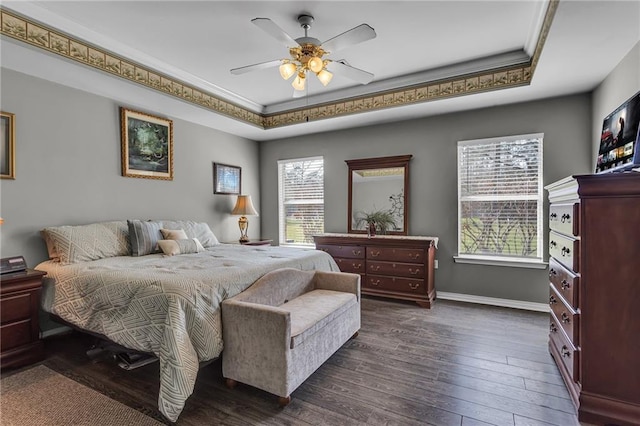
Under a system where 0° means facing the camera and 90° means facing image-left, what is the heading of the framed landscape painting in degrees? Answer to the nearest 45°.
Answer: approximately 315°

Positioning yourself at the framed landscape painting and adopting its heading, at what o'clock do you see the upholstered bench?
The upholstered bench is roughly at 1 o'clock from the framed landscape painting.

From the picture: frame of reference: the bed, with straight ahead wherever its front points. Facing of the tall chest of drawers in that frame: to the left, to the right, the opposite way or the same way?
the opposite way

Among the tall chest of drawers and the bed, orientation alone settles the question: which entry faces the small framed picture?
the tall chest of drawers

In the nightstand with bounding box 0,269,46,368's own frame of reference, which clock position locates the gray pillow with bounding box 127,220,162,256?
The gray pillow is roughly at 10 o'clock from the nightstand.

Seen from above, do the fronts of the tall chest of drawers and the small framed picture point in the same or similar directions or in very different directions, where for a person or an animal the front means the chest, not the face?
very different directions

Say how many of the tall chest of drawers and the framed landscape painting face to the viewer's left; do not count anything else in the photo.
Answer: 1

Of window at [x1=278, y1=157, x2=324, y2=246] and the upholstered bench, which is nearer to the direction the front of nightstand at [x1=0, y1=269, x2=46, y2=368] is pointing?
the upholstered bench

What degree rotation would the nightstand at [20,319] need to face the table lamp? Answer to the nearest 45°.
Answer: approximately 45° to its left

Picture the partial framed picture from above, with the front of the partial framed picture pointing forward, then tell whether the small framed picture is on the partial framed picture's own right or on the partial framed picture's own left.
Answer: on the partial framed picture's own left

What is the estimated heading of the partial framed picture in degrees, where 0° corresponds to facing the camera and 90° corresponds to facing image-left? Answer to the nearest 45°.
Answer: approximately 315°

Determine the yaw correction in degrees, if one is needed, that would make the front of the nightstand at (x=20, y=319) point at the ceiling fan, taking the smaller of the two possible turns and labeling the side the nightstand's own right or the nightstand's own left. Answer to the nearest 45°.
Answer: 0° — it already faces it

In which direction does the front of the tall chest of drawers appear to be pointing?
to the viewer's left
